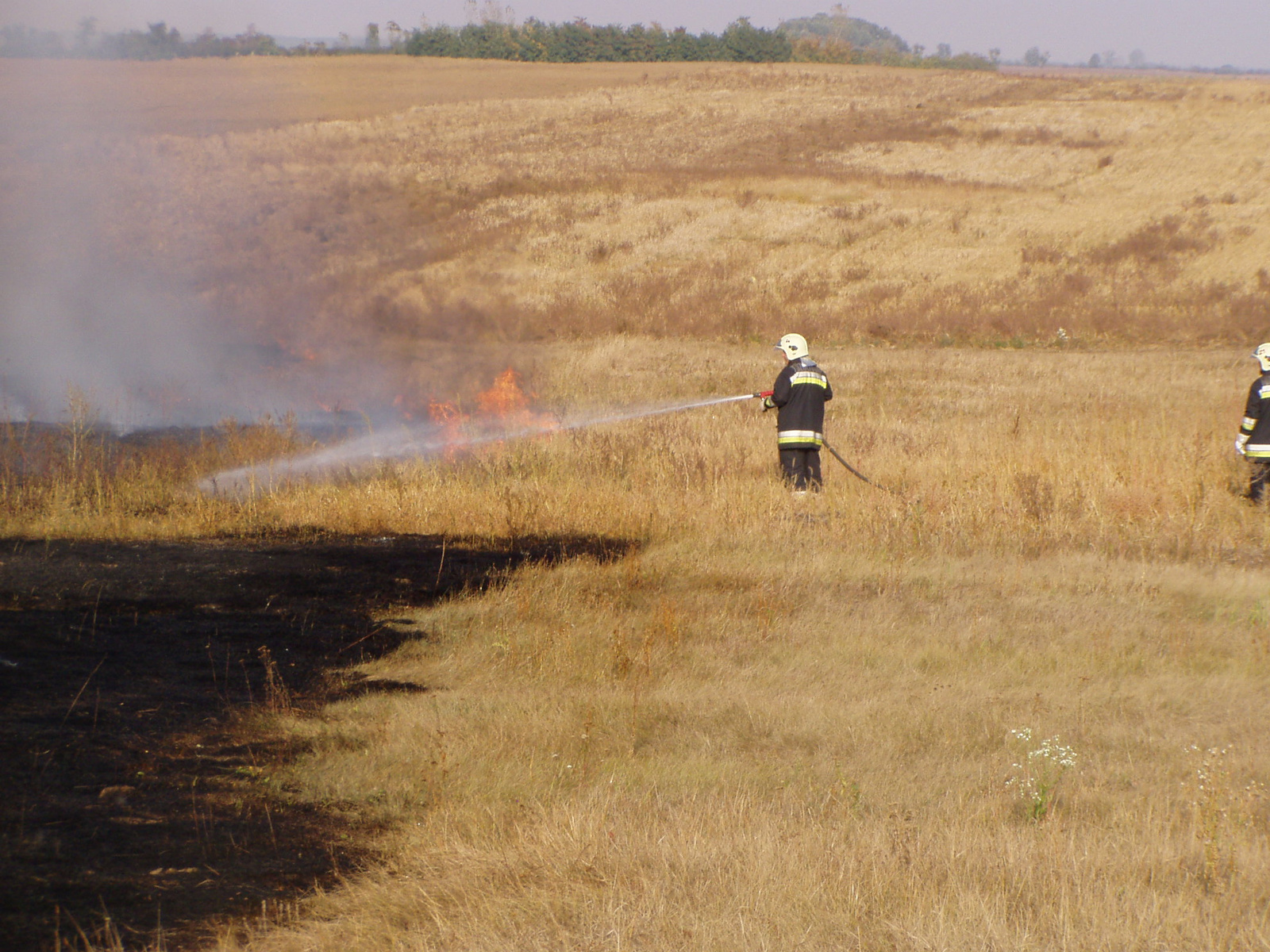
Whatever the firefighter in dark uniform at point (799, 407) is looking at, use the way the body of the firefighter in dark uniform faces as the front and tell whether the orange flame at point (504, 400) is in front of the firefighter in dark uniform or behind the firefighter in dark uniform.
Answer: in front

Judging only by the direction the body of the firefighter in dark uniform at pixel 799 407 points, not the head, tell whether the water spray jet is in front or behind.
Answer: in front

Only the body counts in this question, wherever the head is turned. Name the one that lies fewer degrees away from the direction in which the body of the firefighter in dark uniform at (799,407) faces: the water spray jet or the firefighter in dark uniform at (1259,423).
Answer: the water spray jet

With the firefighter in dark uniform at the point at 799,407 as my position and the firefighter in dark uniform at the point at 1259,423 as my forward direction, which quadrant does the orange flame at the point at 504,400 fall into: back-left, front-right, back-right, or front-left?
back-left

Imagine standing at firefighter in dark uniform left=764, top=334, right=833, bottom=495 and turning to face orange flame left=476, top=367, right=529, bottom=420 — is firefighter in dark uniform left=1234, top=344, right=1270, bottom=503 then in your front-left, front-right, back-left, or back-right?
back-right

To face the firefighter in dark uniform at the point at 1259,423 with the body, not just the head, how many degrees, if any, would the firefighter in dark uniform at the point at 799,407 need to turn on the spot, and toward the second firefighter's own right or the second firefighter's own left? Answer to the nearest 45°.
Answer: approximately 135° to the second firefighter's own right

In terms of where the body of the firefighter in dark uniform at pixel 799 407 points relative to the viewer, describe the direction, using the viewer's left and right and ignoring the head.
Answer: facing away from the viewer and to the left of the viewer
